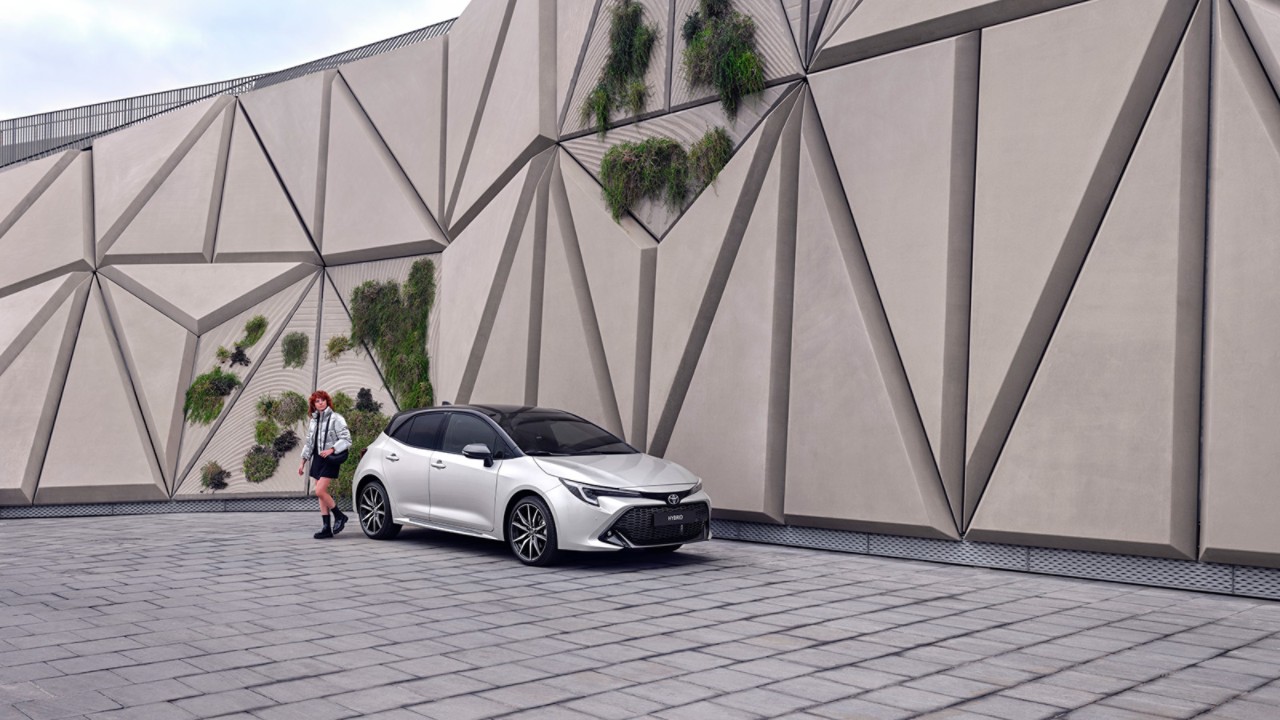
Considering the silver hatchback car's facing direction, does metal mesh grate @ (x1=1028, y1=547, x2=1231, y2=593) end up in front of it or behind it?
in front

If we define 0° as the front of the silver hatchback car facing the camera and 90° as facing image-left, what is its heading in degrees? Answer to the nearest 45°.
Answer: approximately 315°

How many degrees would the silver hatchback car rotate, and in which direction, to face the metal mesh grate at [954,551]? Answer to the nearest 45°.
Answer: approximately 45° to its left

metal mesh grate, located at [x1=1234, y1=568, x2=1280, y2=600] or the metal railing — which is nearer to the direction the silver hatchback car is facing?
the metal mesh grate

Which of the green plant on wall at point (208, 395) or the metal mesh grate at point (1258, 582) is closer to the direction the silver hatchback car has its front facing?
the metal mesh grate

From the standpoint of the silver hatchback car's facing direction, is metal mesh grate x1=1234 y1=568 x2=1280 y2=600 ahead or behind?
ahead

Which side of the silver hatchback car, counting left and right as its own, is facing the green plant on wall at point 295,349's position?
back

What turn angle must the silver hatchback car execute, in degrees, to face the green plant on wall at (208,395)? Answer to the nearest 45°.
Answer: approximately 180°
